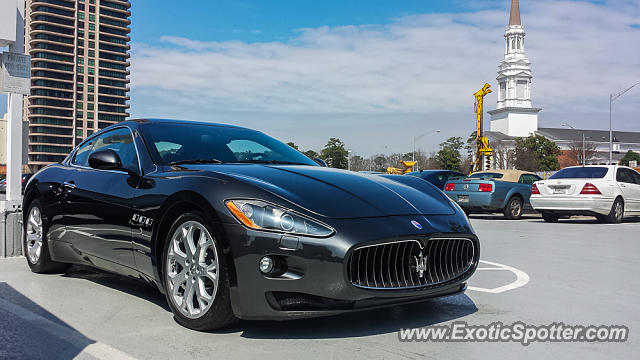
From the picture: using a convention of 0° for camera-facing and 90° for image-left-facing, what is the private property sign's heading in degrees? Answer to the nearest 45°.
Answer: approximately 0°

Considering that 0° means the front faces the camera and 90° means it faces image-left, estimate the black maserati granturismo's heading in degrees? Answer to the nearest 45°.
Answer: approximately 315°

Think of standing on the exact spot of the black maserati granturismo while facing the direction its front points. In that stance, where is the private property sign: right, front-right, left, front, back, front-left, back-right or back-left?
back

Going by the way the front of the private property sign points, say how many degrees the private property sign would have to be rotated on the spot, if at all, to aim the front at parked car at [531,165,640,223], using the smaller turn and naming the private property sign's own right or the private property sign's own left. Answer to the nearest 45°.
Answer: approximately 90° to the private property sign's own left

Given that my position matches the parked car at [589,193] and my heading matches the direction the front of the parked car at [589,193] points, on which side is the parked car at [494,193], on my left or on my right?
on my left

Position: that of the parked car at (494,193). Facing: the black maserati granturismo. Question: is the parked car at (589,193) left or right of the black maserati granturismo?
left

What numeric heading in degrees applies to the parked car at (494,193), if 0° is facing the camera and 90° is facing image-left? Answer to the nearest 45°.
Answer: approximately 225°

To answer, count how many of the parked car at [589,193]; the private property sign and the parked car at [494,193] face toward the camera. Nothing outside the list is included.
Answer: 1
